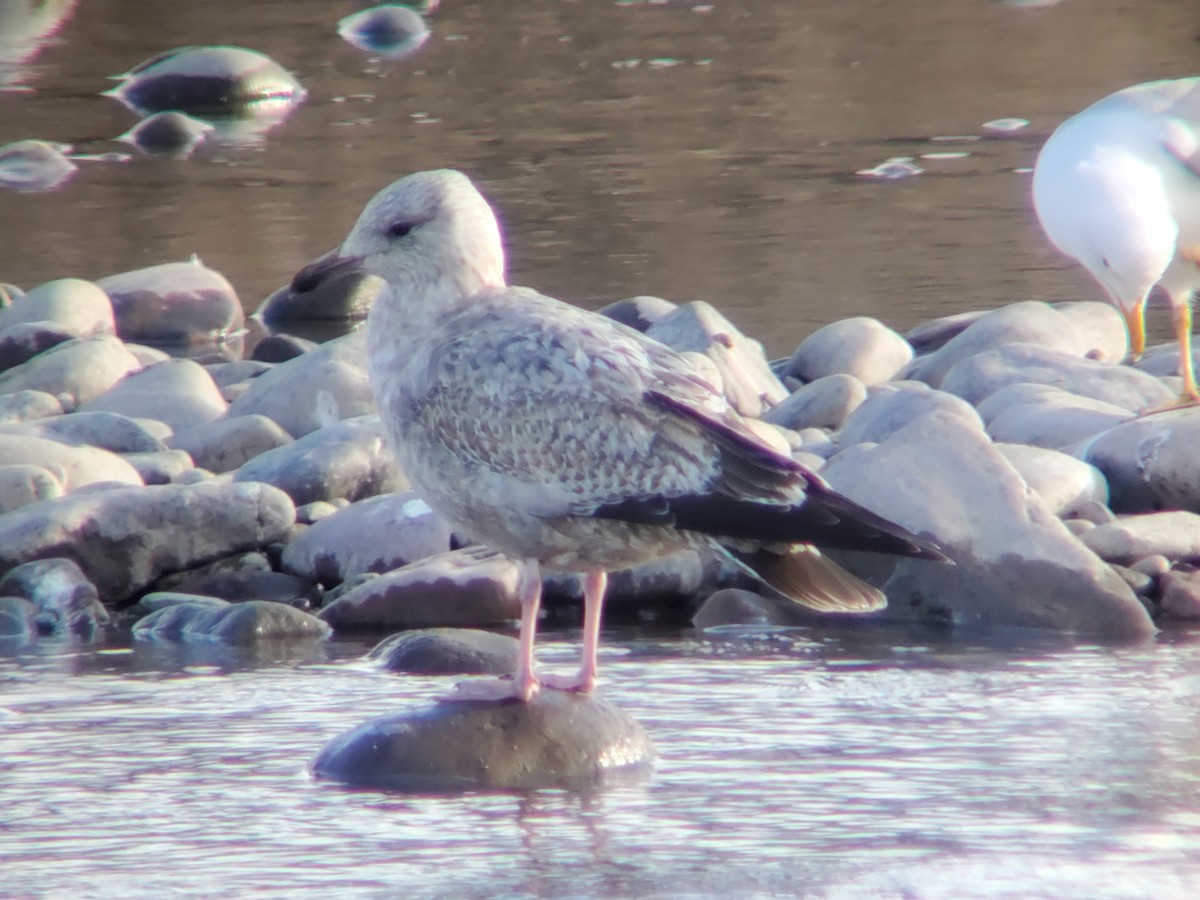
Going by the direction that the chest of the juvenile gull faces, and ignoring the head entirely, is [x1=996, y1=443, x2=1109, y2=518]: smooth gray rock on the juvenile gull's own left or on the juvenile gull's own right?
on the juvenile gull's own right

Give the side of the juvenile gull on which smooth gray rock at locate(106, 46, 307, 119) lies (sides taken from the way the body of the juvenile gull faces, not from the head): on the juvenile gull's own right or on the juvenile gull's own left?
on the juvenile gull's own right

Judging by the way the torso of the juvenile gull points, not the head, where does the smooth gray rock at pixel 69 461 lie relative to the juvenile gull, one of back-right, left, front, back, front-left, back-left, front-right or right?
front-right

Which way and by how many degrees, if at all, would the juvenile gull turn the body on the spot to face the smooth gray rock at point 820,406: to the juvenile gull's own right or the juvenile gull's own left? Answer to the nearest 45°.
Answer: approximately 90° to the juvenile gull's own right

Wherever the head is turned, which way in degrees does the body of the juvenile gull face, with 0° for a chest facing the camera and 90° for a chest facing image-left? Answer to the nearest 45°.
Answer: approximately 90°

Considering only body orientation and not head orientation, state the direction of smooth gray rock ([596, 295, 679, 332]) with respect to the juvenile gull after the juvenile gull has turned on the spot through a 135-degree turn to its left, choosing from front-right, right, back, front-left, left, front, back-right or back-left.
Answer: back-left

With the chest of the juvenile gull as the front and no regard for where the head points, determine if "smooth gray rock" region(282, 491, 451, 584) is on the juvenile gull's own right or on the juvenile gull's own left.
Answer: on the juvenile gull's own right

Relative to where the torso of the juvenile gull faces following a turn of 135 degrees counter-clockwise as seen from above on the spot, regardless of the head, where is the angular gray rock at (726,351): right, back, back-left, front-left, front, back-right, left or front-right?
back-left

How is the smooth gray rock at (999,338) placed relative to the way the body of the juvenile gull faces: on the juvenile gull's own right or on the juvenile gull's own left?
on the juvenile gull's own right

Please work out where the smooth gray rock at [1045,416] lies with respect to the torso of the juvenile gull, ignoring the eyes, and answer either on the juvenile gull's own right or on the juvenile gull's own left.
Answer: on the juvenile gull's own right

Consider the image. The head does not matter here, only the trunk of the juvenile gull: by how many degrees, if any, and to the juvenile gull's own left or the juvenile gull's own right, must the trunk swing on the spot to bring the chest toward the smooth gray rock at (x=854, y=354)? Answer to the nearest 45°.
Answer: approximately 90° to the juvenile gull's own right

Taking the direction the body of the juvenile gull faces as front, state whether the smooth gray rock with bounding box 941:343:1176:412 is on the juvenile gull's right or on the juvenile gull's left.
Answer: on the juvenile gull's right

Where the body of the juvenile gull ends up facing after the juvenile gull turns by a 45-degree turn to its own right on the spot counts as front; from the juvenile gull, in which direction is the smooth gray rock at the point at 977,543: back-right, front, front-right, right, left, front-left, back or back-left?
right

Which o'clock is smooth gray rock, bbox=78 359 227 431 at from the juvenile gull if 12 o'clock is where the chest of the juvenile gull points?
The smooth gray rock is roughly at 2 o'clock from the juvenile gull.

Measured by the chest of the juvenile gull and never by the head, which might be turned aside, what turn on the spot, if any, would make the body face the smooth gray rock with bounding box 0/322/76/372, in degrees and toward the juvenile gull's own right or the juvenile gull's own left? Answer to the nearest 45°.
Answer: approximately 45° to the juvenile gull's own right

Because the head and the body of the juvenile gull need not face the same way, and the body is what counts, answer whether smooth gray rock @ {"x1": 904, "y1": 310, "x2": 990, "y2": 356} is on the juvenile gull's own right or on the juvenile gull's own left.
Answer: on the juvenile gull's own right
